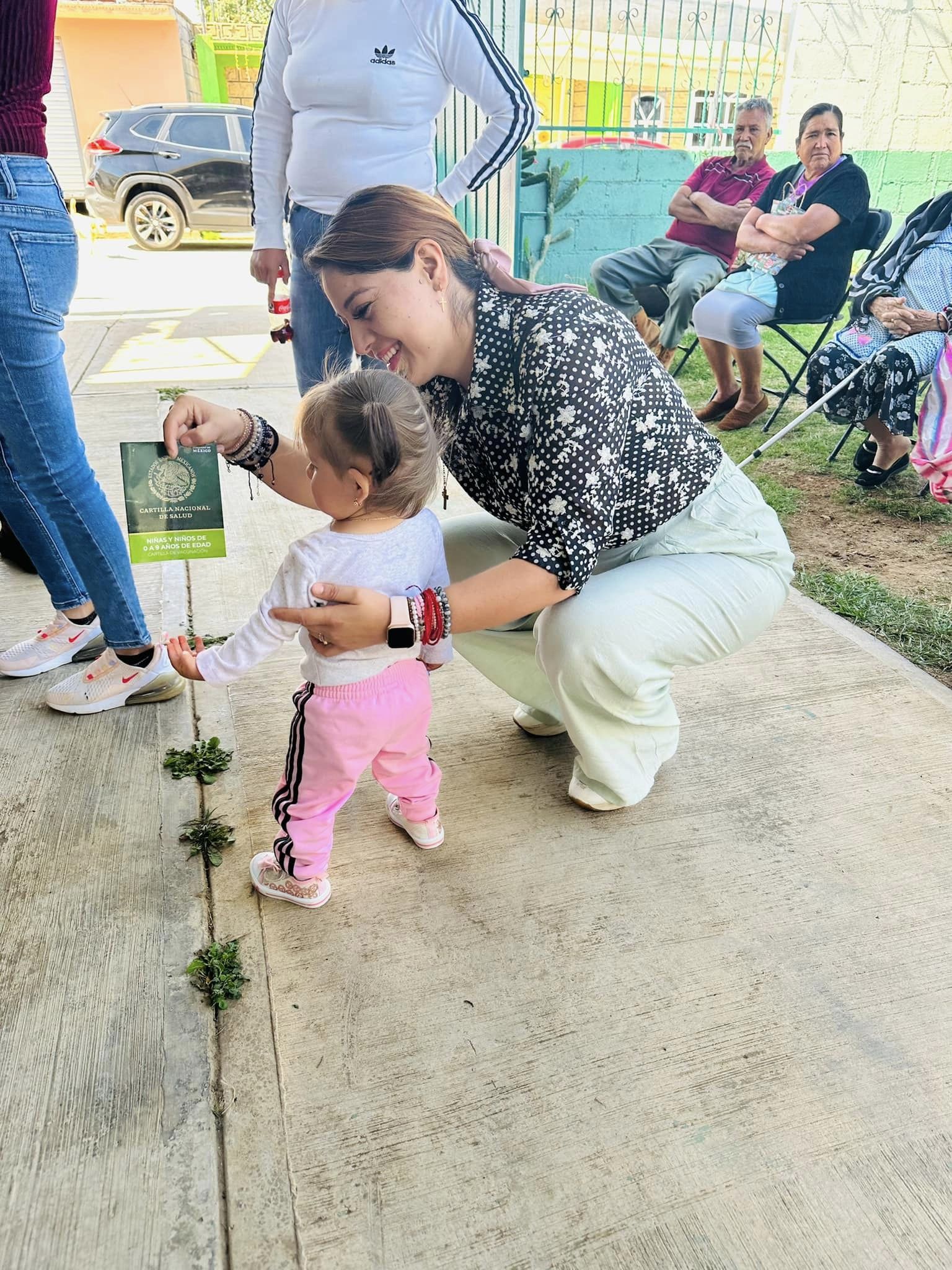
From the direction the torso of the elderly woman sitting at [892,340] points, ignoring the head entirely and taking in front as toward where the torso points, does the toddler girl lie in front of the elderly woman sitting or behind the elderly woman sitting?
in front

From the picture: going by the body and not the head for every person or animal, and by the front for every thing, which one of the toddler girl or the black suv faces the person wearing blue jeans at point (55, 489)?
the toddler girl

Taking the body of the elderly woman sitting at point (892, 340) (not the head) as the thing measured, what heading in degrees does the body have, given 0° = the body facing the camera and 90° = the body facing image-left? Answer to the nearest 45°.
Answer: approximately 45°

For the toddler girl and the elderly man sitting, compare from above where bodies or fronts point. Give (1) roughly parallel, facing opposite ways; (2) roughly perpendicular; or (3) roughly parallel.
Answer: roughly perpendicular

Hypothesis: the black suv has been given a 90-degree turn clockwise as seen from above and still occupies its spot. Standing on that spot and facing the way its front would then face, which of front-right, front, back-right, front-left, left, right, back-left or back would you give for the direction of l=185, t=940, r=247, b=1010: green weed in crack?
front

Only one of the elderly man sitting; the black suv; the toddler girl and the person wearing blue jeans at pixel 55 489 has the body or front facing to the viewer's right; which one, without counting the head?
the black suv

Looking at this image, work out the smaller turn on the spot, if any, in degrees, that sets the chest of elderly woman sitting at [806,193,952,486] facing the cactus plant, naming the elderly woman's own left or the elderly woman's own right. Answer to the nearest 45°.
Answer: approximately 90° to the elderly woman's own right

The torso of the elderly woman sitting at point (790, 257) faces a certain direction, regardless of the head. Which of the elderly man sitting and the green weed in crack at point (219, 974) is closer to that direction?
the green weed in crack

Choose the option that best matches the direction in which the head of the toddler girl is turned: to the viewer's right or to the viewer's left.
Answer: to the viewer's left

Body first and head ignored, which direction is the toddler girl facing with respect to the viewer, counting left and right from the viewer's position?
facing away from the viewer and to the left of the viewer
